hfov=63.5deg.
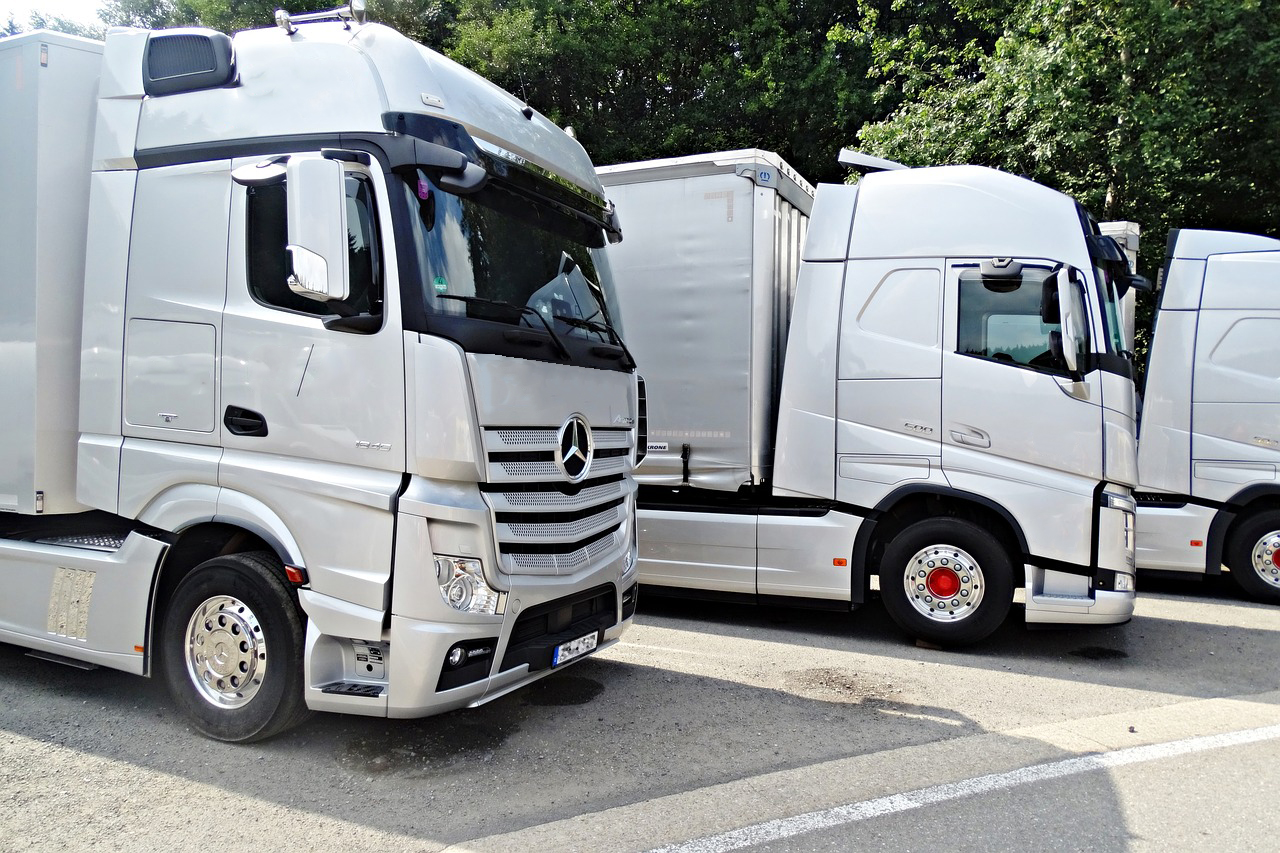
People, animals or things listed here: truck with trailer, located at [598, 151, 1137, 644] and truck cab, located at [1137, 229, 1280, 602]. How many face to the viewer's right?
2

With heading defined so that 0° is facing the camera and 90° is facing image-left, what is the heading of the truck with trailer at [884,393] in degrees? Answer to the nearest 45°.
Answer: approximately 270°

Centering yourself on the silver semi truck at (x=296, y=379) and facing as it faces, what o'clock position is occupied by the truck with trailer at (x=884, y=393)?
The truck with trailer is roughly at 10 o'clock from the silver semi truck.

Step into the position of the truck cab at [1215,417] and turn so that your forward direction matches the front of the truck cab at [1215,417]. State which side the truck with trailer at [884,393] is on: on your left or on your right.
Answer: on your right

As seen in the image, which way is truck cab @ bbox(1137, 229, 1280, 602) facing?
to the viewer's right
